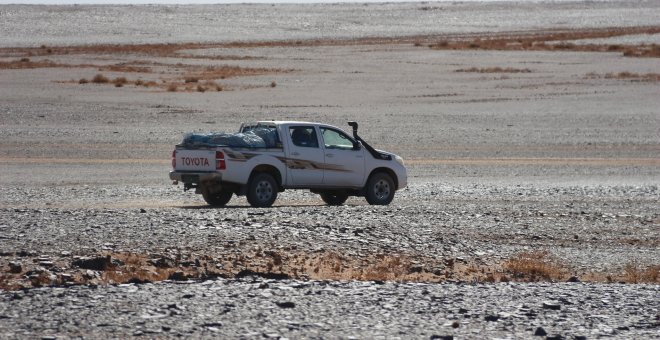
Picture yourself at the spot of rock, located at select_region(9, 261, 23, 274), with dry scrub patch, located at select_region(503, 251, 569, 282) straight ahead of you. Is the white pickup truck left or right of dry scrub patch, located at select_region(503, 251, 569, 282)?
left

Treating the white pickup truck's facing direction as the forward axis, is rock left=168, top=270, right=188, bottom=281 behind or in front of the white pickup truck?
behind

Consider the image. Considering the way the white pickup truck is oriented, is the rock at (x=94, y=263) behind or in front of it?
behind

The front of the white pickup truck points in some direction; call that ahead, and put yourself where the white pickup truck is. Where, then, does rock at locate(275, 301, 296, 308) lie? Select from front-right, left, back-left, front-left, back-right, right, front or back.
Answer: back-right

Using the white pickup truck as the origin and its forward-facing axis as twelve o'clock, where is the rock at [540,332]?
The rock is roughly at 4 o'clock from the white pickup truck.

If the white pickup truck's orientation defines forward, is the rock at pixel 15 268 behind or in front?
behind

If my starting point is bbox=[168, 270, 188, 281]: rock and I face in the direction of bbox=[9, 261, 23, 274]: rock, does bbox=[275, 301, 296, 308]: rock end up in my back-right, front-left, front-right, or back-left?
back-left

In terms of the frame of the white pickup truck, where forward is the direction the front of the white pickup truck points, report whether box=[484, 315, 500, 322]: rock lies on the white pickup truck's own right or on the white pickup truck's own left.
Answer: on the white pickup truck's own right

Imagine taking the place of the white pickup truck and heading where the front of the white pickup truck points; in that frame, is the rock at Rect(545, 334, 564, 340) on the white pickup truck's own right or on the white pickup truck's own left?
on the white pickup truck's own right

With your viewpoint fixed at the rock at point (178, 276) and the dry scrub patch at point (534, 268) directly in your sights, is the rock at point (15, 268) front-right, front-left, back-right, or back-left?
back-left

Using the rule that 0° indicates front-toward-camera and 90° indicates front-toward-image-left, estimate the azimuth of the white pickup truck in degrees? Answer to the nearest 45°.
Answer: approximately 225°

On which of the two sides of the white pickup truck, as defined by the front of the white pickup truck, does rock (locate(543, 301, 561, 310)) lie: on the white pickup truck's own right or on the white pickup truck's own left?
on the white pickup truck's own right
